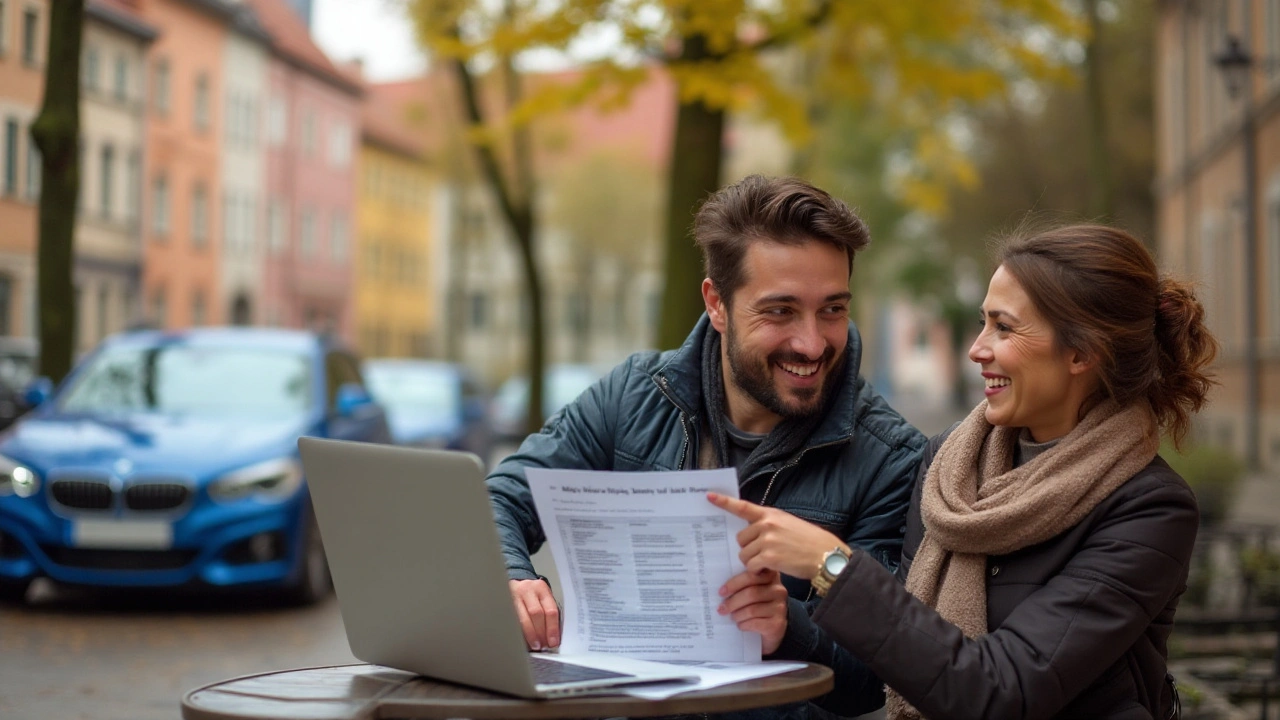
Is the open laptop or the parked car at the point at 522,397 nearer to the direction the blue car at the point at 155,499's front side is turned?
the open laptop

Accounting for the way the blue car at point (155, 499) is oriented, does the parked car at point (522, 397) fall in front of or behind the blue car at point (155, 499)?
behind

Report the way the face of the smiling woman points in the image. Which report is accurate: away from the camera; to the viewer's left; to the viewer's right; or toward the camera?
to the viewer's left

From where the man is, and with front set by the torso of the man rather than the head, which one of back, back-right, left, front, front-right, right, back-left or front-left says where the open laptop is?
front-right

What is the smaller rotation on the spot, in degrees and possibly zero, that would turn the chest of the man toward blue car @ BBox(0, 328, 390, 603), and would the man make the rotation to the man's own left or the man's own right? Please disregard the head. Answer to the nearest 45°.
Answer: approximately 135° to the man's own right

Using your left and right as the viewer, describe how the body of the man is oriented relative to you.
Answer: facing the viewer

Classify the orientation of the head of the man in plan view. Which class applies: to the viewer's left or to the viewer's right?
to the viewer's right

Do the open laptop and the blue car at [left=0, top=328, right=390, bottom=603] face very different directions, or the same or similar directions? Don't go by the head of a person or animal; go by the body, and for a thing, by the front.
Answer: very different directions

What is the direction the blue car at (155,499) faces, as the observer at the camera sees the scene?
facing the viewer and to the left of the viewer

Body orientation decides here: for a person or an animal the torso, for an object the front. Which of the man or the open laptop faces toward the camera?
the man

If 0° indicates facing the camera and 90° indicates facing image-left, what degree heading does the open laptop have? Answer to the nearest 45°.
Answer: approximately 225°

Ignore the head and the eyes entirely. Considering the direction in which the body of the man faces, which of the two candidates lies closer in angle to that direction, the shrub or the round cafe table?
the round cafe table

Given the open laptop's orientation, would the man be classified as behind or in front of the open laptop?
in front

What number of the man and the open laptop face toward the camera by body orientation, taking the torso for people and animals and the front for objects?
1

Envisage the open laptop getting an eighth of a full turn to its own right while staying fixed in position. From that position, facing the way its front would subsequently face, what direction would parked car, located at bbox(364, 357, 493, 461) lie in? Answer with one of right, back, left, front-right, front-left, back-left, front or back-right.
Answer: left

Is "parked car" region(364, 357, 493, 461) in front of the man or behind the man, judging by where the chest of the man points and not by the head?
behind
